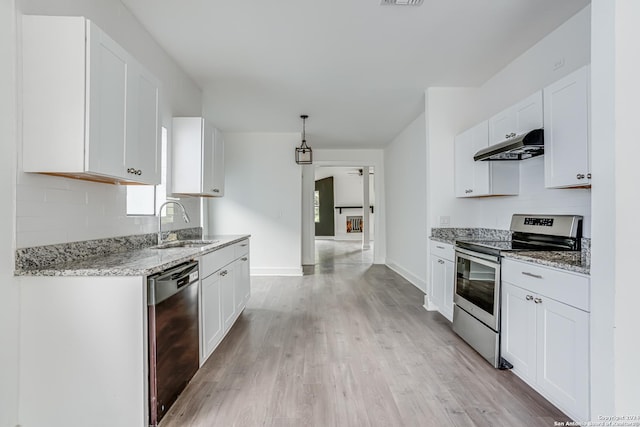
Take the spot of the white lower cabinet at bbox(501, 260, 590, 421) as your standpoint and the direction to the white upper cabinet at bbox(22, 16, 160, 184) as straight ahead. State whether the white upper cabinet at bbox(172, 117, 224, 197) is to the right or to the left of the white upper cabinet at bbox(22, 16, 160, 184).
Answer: right

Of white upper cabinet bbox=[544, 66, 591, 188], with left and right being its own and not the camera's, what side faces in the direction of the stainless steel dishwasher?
front

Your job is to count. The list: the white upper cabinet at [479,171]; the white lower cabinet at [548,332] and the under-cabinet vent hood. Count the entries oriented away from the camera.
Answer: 0

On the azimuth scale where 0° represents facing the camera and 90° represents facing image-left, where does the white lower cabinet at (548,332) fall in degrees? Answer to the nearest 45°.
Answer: approximately 45°

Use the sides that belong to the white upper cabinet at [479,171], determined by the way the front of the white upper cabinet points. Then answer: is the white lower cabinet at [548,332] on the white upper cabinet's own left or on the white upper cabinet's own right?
on the white upper cabinet's own left

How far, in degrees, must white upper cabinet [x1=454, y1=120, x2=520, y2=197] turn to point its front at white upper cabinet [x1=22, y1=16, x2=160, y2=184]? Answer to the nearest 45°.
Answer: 0° — it already faces it

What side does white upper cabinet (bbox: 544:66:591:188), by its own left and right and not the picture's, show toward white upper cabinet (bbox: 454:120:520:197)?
right

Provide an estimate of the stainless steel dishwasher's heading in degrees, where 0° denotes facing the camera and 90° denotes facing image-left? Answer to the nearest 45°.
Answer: approximately 315°

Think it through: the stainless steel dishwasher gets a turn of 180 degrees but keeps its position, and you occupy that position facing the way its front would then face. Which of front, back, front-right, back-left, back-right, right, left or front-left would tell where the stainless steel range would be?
back-right

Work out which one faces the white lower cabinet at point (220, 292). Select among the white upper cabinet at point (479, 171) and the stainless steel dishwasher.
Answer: the white upper cabinet

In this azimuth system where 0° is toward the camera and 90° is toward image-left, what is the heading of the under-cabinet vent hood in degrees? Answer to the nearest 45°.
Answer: approximately 45°

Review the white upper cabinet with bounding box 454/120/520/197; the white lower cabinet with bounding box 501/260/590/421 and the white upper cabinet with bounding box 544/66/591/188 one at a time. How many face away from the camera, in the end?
0

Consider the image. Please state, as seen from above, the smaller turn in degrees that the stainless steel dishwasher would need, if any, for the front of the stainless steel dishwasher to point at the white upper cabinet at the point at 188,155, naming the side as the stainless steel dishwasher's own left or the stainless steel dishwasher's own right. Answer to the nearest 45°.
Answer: approximately 135° to the stainless steel dishwasher's own left
